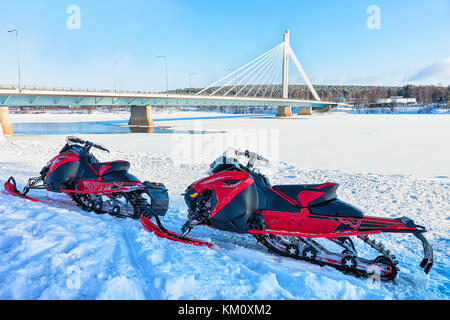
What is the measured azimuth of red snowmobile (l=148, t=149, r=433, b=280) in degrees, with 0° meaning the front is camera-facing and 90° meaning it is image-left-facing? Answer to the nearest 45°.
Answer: approximately 90°

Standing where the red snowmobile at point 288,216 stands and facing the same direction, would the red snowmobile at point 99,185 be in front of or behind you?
in front
